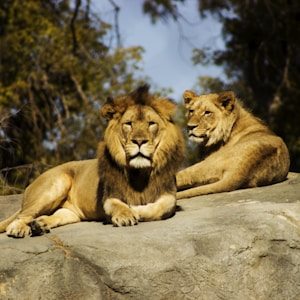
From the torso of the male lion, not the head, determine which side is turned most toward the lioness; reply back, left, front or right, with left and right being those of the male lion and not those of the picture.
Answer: left

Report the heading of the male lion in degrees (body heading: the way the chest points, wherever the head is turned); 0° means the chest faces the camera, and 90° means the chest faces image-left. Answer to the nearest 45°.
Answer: approximately 315°

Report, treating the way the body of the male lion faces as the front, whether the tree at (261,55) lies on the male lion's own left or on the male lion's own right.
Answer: on the male lion's own left

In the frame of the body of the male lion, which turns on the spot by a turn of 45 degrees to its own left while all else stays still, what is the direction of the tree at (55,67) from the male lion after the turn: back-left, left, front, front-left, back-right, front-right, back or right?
left
